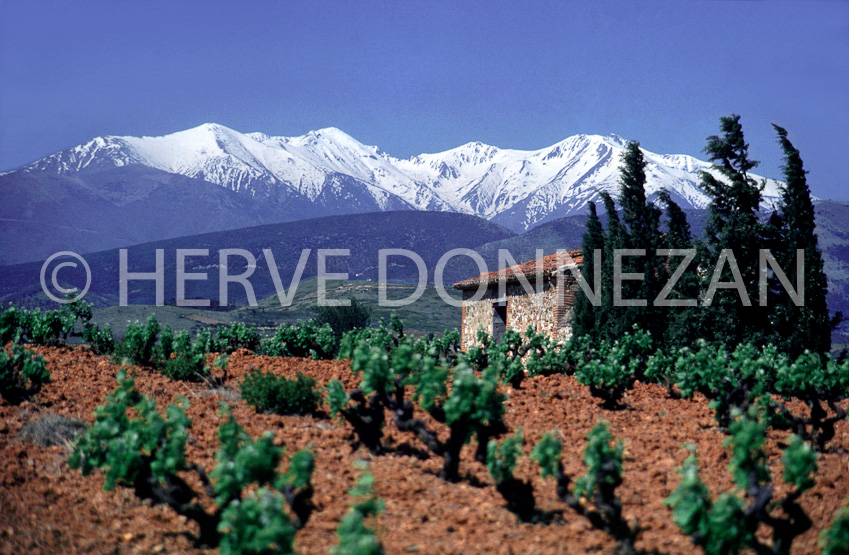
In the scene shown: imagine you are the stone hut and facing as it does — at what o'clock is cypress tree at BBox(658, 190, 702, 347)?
The cypress tree is roughly at 9 o'clock from the stone hut.

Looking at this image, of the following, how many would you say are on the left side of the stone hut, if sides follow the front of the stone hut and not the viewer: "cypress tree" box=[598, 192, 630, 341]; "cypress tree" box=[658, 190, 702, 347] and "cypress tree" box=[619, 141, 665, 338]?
3

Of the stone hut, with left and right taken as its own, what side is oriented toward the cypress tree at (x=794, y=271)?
left

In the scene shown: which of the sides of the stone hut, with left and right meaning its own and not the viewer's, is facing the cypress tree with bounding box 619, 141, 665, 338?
left

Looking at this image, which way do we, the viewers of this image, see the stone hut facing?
facing the viewer and to the left of the viewer

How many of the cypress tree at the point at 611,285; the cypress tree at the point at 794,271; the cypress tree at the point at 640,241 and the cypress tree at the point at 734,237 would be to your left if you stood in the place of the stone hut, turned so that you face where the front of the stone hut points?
4

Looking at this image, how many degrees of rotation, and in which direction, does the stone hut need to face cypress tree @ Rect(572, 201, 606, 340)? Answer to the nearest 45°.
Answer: approximately 90° to its left

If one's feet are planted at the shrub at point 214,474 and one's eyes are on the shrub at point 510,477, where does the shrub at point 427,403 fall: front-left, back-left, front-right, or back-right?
front-left

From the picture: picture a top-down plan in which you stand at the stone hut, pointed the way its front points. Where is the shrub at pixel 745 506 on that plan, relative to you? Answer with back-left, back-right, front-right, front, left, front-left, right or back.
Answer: front-left

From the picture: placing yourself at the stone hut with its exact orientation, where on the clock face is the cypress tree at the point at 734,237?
The cypress tree is roughly at 9 o'clock from the stone hut.

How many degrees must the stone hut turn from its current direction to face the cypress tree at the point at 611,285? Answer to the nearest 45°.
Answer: approximately 90° to its left

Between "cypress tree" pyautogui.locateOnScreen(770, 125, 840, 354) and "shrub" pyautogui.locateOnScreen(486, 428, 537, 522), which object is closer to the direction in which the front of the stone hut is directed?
the shrub

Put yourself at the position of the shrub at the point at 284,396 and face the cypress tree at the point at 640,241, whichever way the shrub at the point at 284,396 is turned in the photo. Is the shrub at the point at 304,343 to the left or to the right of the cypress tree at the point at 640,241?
left

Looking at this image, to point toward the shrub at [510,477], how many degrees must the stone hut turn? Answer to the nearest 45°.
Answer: approximately 45° to its left

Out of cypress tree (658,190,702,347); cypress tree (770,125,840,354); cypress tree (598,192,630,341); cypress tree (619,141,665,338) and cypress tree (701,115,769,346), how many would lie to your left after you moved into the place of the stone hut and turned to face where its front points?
5
